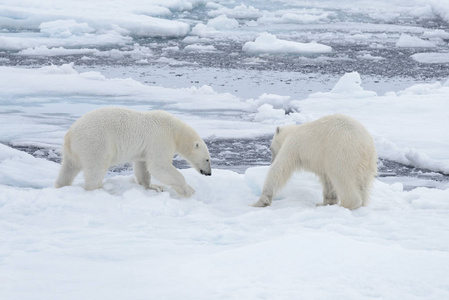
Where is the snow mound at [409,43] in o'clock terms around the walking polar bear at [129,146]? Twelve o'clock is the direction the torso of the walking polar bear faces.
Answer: The snow mound is roughly at 10 o'clock from the walking polar bear.

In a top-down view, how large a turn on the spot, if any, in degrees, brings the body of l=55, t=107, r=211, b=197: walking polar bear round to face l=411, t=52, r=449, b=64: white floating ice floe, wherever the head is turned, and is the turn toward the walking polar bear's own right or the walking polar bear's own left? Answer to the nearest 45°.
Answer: approximately 45° to the walking polar bear's own left

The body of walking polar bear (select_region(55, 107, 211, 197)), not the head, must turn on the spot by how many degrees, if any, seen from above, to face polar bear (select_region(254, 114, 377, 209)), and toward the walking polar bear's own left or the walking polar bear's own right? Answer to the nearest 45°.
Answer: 0° — it already faces it

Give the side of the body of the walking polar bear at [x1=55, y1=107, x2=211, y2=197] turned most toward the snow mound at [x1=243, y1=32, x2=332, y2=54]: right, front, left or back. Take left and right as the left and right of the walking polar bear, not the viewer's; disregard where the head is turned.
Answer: left

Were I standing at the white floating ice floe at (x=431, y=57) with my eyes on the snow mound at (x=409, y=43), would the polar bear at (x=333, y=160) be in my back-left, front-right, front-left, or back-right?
back-left

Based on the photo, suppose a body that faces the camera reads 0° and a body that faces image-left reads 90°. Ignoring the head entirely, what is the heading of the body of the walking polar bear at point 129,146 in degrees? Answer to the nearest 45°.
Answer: approximately 270°
